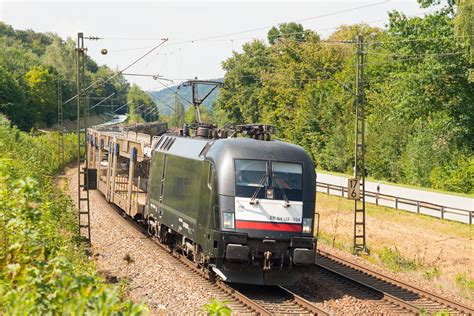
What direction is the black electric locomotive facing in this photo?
toward the camera

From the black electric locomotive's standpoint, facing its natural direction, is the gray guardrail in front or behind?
behind
